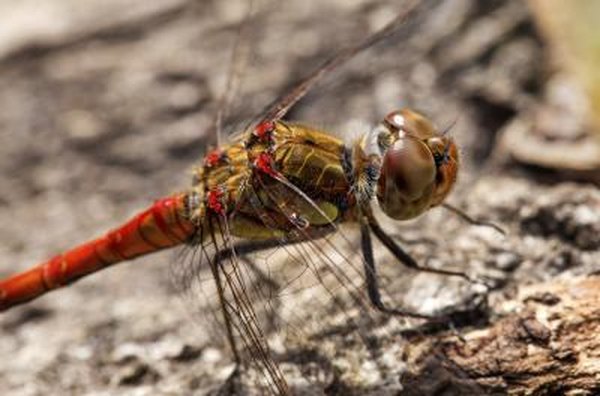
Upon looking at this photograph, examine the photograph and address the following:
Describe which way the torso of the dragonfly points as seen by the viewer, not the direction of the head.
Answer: to the viewer's right
